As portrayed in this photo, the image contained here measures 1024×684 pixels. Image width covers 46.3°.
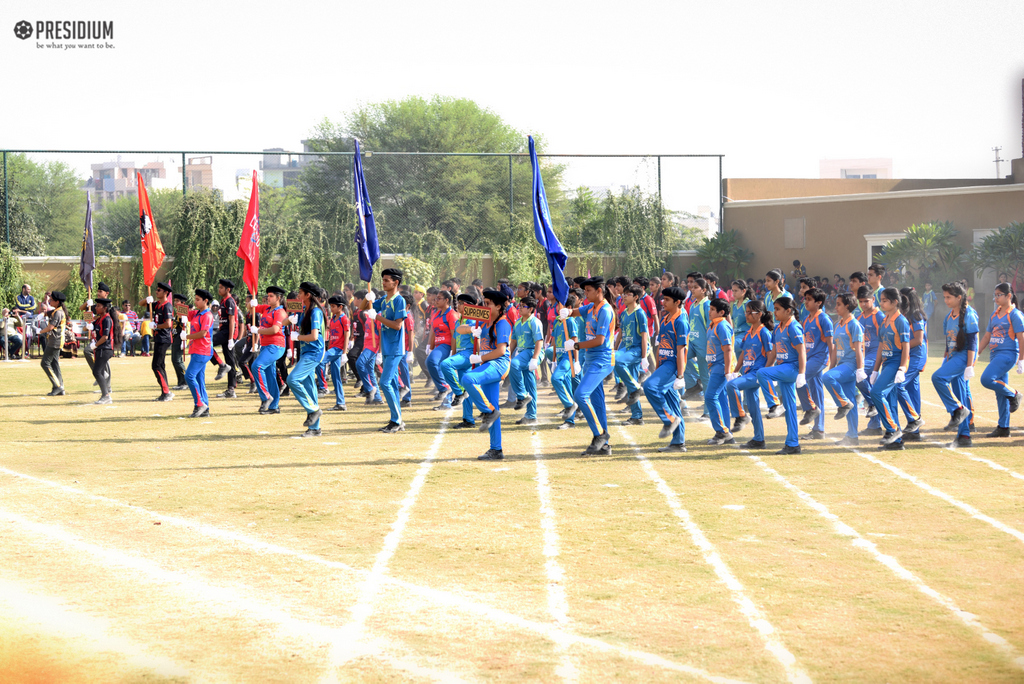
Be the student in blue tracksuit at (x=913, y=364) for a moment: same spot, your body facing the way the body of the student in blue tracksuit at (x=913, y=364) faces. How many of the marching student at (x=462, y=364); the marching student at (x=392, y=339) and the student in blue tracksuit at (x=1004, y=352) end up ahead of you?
2

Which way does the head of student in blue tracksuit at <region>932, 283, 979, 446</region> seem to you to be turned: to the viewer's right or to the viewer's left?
to the viewer's left

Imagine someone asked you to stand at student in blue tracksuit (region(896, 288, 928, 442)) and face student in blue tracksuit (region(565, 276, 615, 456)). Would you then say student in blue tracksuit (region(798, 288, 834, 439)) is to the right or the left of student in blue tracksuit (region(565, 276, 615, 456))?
right

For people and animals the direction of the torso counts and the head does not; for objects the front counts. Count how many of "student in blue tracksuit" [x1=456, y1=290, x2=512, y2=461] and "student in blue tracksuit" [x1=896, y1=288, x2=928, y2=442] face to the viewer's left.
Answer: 2

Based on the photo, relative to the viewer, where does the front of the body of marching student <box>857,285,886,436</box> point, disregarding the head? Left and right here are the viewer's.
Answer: facing the viewer and to the left of the viewer

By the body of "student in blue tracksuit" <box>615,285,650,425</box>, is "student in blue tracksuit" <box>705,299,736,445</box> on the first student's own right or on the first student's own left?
on the first student's own left

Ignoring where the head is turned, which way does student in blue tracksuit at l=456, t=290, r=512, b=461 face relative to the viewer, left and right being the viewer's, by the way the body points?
facing to the left of the viewer

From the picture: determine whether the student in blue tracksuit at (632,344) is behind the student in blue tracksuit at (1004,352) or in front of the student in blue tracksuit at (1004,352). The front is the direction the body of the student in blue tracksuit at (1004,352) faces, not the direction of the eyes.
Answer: in front

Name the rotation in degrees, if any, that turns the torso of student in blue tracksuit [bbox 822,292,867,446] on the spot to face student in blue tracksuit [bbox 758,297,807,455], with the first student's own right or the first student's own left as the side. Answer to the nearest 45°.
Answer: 0° — they already face them

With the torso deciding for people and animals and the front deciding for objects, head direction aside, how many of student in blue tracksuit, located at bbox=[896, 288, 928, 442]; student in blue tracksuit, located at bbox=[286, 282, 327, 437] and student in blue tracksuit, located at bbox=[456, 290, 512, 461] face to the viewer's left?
3

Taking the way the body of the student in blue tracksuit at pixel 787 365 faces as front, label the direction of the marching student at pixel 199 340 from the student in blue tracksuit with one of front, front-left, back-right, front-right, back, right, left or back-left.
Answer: front-right

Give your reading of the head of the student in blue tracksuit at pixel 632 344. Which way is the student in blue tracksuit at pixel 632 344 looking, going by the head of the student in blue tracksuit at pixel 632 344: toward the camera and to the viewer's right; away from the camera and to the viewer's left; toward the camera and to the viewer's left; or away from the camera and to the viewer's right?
toward the camera and to the viewer's left

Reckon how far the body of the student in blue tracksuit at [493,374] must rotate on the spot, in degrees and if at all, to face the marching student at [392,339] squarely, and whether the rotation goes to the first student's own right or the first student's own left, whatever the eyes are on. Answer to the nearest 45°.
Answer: approximately 45° to the first student's own right

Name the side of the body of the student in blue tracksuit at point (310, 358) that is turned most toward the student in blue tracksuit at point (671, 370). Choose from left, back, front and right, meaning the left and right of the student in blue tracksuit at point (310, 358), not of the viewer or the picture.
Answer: back

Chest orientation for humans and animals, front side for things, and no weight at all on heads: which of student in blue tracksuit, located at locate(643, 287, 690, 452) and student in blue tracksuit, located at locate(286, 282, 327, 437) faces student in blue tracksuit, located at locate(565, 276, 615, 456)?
student in blue tracksuit, located at locate(643, 287, 690, 452)

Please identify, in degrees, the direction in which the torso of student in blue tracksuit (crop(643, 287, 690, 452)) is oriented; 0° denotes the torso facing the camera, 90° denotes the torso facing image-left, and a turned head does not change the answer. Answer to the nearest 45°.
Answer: approximately 45°
